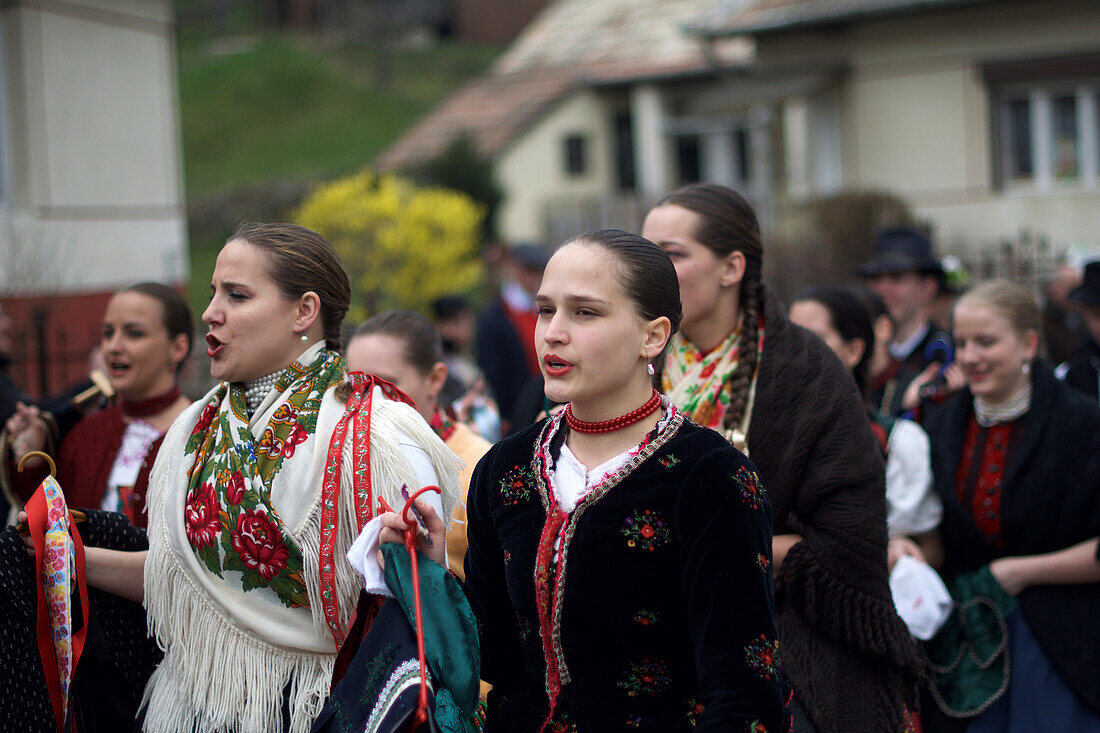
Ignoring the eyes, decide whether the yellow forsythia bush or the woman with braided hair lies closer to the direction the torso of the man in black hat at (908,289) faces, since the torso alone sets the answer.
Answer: the woman with braided hair

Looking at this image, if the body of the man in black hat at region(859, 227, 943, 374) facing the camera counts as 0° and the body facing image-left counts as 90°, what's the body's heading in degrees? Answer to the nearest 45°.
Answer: approximately 45°

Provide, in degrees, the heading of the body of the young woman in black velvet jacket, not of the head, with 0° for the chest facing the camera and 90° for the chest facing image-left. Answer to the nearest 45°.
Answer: approximately 45°

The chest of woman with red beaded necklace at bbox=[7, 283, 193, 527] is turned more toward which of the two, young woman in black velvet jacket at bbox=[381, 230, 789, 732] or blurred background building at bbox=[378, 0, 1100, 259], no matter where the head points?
the young woman in black velvet jacket

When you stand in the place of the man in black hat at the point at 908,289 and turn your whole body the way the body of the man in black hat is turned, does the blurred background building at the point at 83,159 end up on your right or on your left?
on your right

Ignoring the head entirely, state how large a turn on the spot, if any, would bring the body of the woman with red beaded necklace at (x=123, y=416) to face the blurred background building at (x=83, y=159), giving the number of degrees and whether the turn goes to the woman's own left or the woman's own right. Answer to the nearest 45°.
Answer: approximately 135° to the woman's own right

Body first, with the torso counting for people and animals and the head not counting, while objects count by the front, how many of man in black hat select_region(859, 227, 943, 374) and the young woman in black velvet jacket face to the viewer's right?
0

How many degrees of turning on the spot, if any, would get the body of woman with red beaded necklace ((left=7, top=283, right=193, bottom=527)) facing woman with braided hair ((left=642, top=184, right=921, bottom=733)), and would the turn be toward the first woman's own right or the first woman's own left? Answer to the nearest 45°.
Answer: approximately 90° to the first woman's own left

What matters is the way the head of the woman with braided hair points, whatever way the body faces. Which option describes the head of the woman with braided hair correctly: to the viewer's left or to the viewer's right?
to the viewer's left

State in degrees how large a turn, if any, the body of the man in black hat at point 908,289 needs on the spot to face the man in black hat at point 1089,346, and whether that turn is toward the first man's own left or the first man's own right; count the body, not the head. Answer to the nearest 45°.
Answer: approximately 90° to the first man's own left

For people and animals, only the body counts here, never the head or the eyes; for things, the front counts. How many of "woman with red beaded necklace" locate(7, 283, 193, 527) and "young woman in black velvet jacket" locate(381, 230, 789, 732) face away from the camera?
0
